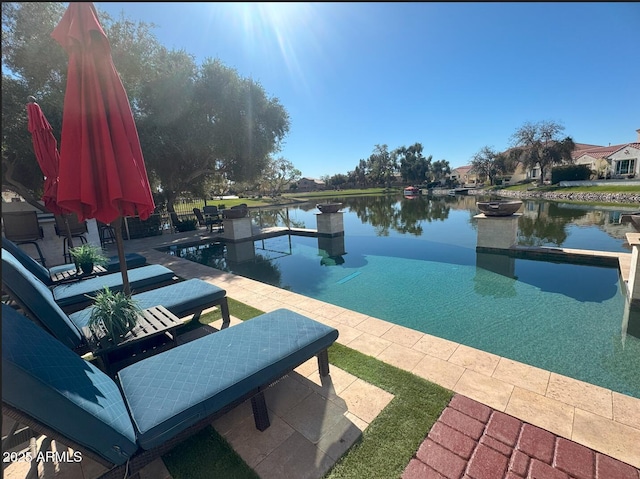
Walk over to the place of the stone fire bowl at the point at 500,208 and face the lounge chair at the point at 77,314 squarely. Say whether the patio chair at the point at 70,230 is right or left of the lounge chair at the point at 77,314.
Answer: right

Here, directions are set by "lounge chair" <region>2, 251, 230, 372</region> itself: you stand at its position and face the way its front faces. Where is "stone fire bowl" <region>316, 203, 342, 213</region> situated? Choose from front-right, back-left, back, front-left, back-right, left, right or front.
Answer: front

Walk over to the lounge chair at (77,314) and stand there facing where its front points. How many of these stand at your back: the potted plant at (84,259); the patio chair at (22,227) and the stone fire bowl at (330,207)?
0

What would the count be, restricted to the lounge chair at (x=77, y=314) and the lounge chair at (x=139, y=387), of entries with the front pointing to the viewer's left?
0

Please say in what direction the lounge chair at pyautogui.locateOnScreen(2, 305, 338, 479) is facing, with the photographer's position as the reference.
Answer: facing away from the viewer and to the right of the viewer

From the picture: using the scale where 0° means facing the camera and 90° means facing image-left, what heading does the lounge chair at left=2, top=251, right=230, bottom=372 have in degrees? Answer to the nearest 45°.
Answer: approximately 225°

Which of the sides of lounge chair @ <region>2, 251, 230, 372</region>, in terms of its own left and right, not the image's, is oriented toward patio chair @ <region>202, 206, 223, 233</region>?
left

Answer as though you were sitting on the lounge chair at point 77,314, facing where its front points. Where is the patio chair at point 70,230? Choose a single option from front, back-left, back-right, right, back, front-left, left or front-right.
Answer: front-left

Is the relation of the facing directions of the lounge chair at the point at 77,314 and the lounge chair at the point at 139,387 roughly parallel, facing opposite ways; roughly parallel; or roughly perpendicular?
roughly parallel

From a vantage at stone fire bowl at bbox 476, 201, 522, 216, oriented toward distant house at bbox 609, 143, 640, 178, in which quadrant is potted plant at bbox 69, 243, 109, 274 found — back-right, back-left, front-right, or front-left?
back-left

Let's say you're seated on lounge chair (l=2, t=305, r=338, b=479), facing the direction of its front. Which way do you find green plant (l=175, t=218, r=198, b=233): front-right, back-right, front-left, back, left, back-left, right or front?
front-left

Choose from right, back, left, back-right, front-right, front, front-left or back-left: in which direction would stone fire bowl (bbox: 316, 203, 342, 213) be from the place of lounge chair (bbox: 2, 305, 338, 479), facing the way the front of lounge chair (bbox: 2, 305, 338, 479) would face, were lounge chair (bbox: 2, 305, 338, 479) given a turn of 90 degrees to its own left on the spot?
right

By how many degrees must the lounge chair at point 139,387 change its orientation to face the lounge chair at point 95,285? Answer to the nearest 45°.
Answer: approximately 45° to its left
